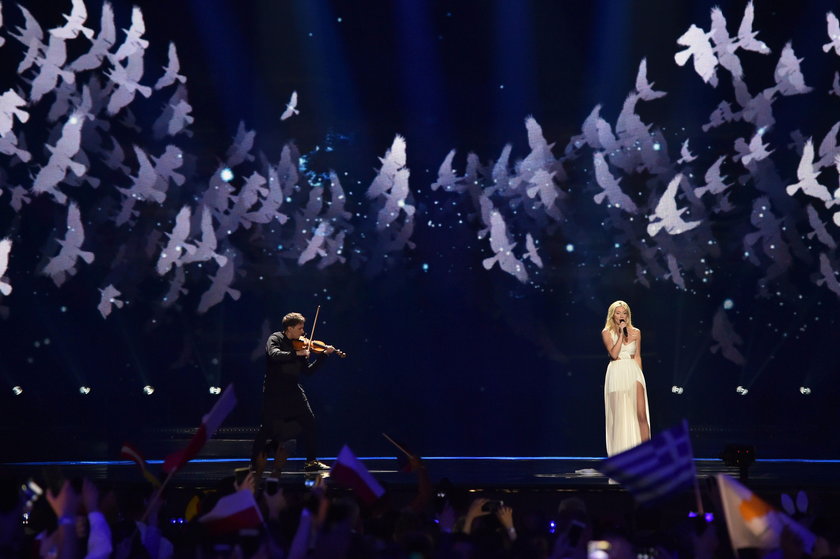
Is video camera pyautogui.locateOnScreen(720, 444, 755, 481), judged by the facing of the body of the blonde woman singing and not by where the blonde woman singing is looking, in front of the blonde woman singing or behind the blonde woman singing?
in front

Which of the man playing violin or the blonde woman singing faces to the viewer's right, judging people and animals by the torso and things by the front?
the man playing violin

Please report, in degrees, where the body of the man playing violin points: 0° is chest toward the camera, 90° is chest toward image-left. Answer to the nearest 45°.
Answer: approximately 270°

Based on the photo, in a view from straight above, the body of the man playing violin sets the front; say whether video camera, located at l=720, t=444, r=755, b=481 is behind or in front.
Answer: in front

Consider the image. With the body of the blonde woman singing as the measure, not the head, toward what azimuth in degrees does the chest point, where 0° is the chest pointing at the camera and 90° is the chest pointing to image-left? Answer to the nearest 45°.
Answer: approximately 0°

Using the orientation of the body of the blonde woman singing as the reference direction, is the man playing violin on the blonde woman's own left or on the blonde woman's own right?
on the blonde woman's own right
